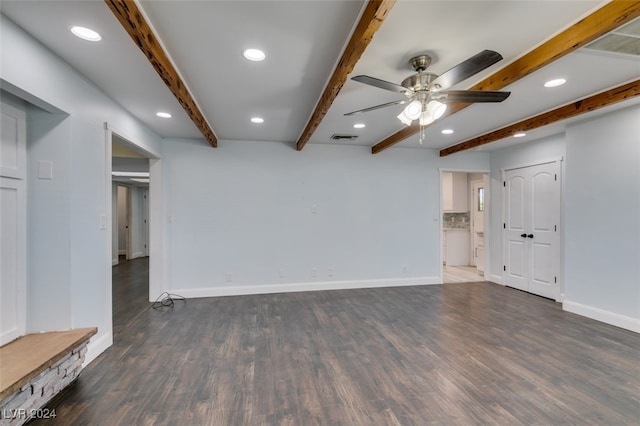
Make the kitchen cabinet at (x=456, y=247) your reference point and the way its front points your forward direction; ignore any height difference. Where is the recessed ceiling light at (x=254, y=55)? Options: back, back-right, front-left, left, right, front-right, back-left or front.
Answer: front

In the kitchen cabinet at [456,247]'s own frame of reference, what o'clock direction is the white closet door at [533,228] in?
The white closet door is roughly at 11 o'clock from the kitchen cabinet.

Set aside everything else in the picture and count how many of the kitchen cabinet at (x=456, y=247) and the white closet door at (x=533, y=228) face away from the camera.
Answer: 0

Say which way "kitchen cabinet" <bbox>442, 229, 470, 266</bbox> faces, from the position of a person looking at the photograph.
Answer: facing the viewer

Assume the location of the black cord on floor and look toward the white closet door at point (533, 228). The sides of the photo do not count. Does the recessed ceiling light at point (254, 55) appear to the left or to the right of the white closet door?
right

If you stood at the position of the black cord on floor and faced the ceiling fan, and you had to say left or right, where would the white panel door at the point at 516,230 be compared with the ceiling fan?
left

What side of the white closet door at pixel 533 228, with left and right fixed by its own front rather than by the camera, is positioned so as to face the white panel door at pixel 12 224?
front

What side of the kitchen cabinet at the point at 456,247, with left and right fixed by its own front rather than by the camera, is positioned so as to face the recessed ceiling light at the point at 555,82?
front

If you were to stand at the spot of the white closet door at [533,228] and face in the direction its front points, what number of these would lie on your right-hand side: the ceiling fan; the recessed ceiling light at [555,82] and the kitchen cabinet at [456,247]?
1

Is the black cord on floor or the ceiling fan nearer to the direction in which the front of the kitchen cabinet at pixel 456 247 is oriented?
the ceiling fan

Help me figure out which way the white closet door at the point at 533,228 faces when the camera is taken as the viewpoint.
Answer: facing the viewer and to the left of the viewer

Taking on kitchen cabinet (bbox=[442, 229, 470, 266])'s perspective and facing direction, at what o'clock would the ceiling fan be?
The ceiling fan is roughly at 12 o'clock from the kitchen cabinet.

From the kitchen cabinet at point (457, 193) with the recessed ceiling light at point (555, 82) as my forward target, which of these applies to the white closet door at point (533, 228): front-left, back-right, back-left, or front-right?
front-left
